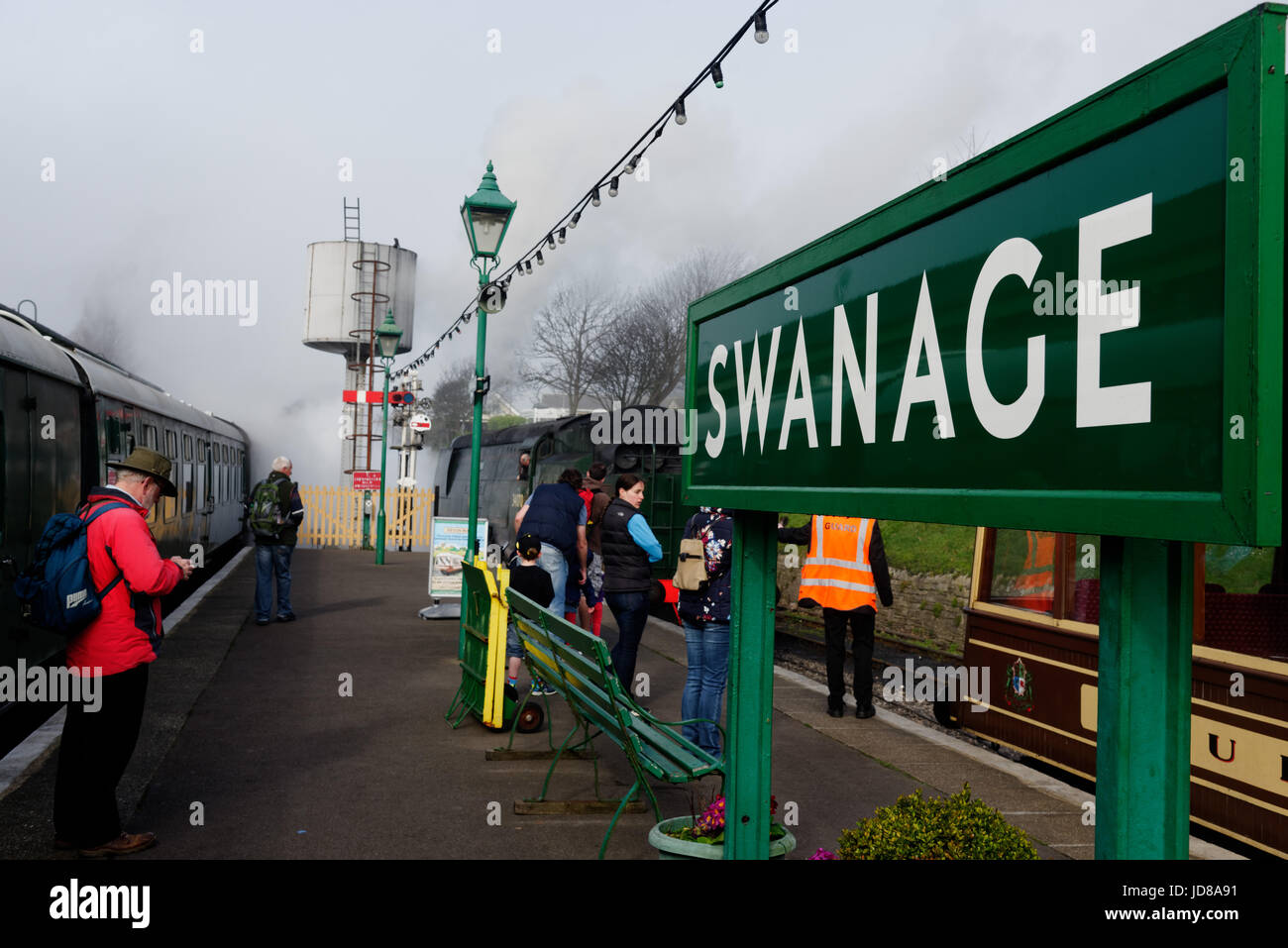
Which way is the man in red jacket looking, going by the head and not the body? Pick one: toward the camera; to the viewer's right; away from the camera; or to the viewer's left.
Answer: to the viewer's right

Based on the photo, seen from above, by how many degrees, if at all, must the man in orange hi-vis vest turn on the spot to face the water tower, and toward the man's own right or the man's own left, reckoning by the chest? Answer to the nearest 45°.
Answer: approximately 45° to the man's own left

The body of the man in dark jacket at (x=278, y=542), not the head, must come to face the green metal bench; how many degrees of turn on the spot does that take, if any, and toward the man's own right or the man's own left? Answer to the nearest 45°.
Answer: approximately 135° to the man's own right

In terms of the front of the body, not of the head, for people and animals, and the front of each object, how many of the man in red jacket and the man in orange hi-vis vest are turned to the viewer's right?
1

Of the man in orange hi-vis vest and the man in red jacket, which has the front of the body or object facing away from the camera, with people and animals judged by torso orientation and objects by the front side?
the man in orange hi-vis vest

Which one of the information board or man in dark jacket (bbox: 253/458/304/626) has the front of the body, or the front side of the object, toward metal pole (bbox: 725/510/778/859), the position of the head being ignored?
the information board

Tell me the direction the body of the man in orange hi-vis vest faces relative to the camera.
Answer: away from the camera

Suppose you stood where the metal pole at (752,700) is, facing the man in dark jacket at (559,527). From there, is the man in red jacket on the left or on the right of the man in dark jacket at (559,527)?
left

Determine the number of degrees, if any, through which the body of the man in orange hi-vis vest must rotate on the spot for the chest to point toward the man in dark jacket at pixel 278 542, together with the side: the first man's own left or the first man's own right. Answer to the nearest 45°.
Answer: approximately 45° to the first man's own left
